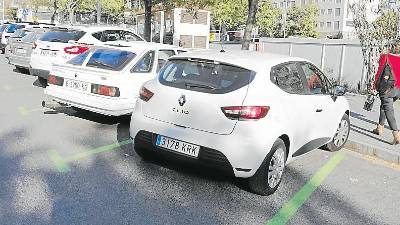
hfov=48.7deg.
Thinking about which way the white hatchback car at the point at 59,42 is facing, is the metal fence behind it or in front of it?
in front

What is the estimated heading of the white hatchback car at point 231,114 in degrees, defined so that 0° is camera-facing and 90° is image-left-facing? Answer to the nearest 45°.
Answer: approximately 225°

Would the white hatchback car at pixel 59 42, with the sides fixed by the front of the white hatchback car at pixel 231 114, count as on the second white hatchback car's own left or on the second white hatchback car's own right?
on the second white hatchback car's own left

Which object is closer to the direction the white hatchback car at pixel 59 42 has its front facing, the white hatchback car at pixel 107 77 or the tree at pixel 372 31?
the tree

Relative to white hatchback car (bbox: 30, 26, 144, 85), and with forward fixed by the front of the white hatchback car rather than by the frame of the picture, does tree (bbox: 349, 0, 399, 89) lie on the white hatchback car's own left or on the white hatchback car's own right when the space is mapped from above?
on the white hatchback car's own right

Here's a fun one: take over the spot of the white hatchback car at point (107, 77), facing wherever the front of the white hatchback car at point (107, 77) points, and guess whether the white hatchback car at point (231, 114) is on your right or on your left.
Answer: on your right

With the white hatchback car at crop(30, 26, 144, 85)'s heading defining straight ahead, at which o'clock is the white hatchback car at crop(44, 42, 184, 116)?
the white hatchback car at crop(44, 42, 184, 116) is roughly at 4 o'clock from the white hatchback car at crop(30, 26, 144, 85).

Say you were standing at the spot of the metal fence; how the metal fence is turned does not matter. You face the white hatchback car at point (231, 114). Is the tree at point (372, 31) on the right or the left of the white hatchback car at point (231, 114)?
left

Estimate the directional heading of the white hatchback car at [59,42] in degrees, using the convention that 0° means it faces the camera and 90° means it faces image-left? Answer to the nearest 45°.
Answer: approximately 225°

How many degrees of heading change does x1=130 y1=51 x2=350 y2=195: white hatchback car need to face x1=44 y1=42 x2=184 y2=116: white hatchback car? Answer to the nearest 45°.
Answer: approximately 90° to its left

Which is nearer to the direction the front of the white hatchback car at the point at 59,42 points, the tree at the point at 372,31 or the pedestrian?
the tree

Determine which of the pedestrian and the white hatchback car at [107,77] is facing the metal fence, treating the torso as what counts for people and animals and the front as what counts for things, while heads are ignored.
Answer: the white hatchback car

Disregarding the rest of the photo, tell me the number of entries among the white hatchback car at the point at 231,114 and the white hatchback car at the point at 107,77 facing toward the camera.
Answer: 0

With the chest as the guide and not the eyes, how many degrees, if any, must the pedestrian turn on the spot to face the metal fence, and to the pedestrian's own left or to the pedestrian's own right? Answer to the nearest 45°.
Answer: approximately 135° to the pedestrian's own right
